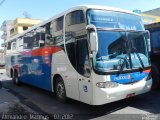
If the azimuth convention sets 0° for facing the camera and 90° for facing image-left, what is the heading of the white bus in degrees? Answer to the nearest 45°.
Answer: approximately 315°

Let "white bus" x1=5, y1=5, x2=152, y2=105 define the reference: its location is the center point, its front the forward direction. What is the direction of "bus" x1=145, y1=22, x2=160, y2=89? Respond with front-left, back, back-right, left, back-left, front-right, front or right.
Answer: left
